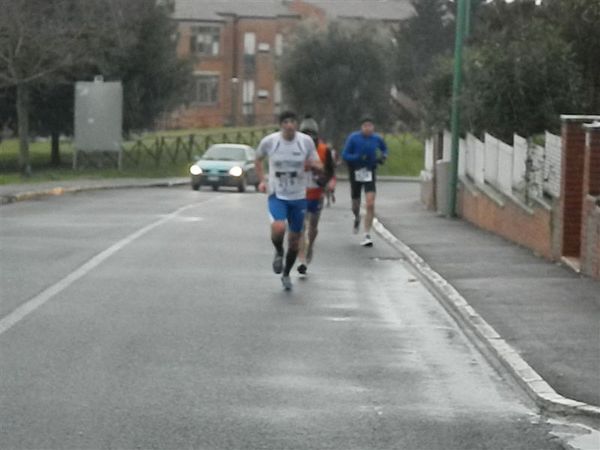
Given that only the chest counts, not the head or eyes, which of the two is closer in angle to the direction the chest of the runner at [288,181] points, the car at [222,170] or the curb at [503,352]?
the curb

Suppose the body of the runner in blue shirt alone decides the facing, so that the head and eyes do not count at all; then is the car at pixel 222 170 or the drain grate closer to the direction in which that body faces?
the drain grate

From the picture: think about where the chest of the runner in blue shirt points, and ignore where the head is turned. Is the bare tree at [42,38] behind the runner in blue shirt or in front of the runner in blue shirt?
behind

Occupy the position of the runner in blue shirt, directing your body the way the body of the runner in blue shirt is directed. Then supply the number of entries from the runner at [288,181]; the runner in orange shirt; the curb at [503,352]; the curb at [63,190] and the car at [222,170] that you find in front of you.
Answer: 3

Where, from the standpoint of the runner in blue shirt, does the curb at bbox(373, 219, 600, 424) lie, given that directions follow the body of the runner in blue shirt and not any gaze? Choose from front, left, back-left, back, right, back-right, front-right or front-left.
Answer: front

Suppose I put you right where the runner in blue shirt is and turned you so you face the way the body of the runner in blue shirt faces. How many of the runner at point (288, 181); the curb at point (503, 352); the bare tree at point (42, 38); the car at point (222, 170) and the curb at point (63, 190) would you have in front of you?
2

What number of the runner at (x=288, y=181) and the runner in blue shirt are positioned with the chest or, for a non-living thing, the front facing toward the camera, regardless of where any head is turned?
2

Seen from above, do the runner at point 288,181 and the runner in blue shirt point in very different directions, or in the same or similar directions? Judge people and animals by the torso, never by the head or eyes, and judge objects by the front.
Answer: same or similar directions

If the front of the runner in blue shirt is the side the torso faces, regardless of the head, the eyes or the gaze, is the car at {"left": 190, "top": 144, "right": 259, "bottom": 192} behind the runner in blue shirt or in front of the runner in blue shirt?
behind

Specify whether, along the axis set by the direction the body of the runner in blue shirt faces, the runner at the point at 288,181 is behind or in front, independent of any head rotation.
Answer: in front

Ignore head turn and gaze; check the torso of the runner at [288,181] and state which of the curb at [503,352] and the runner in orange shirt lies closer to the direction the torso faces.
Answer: the curb

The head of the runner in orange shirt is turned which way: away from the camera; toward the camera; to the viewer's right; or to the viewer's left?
toward the camera

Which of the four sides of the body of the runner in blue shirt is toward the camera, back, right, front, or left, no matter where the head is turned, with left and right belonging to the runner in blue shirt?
front

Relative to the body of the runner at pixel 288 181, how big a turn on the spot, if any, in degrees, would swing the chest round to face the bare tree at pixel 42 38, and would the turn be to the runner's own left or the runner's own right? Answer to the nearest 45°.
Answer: approximately 180°

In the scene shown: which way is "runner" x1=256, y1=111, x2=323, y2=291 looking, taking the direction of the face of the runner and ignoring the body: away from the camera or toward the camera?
toward the camera

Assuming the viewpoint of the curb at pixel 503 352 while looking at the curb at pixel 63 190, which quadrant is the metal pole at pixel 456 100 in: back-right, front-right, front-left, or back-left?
front-right

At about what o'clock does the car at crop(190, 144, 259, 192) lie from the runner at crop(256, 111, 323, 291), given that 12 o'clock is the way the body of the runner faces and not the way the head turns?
The car is roughly at 6 o'clock from the runner.

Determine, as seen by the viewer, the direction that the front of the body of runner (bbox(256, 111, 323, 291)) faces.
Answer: toward the camera
